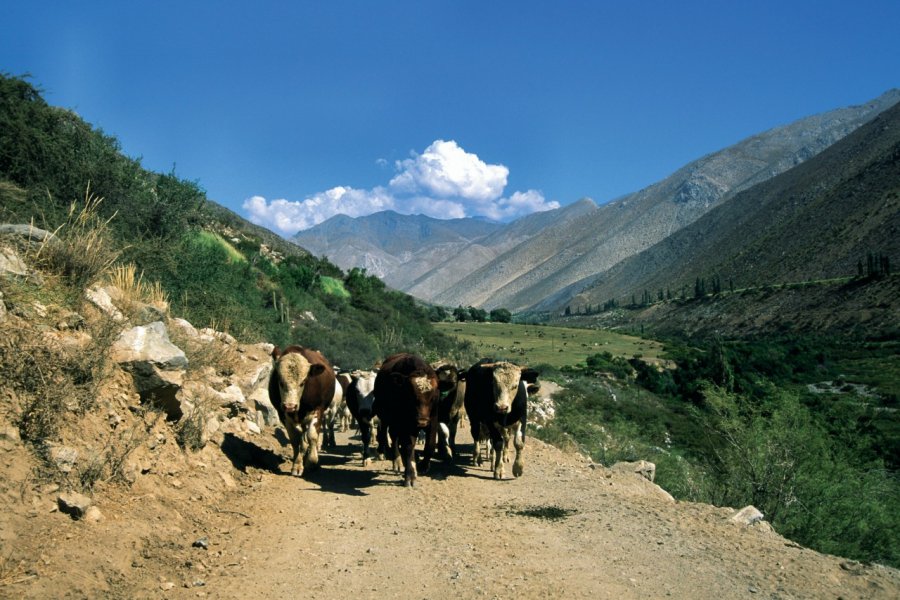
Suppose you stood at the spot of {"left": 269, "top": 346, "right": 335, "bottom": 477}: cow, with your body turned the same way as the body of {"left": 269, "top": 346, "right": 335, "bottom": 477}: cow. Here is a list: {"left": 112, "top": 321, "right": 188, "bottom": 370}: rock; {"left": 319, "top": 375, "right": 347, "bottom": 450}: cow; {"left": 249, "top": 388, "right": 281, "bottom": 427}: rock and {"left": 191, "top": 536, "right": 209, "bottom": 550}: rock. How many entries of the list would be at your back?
2

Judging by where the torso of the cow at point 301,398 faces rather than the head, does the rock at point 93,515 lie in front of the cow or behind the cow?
in front

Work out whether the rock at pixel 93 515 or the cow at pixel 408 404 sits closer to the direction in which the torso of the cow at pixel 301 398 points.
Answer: the rock

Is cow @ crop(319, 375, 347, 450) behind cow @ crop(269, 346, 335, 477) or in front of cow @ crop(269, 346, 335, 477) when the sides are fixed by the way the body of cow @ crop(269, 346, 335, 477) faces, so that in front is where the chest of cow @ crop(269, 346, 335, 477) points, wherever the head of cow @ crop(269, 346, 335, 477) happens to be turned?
behind

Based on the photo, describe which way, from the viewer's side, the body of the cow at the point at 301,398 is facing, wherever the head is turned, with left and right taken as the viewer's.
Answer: facing the viewer

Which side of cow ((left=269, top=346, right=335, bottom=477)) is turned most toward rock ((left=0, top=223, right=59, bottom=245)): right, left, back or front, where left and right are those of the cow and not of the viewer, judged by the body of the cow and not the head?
right

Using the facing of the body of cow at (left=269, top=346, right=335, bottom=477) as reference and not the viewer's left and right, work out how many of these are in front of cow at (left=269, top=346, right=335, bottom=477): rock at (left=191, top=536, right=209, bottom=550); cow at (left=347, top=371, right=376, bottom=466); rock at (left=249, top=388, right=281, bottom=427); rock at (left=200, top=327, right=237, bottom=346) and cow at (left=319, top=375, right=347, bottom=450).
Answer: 1

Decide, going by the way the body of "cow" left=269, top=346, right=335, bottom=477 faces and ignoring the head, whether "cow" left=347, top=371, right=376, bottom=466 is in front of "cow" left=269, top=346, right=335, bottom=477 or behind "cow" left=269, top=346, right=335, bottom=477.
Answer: behind

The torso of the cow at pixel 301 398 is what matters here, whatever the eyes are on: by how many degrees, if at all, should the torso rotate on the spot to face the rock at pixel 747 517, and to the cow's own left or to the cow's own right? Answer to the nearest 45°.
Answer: approximately 45° to the cow's own left

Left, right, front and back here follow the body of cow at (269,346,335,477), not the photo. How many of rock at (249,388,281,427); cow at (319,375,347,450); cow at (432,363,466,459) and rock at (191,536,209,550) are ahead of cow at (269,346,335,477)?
1

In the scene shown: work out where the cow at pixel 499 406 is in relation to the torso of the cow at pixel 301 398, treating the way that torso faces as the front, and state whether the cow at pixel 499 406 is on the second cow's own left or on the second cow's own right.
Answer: on the second cow's own left

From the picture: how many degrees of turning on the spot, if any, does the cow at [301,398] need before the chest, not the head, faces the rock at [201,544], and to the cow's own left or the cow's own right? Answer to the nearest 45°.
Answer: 0° — it already faces it

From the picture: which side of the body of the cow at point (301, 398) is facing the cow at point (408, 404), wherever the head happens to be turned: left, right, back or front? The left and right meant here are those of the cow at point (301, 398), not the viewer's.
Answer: left

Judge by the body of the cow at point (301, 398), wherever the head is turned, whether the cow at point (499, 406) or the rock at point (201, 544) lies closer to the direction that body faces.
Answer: the rock

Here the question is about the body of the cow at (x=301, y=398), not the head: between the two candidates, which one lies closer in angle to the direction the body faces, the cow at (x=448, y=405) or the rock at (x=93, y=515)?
the rock

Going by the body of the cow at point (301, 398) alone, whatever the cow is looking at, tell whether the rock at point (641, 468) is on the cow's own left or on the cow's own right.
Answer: on the cow's own left
